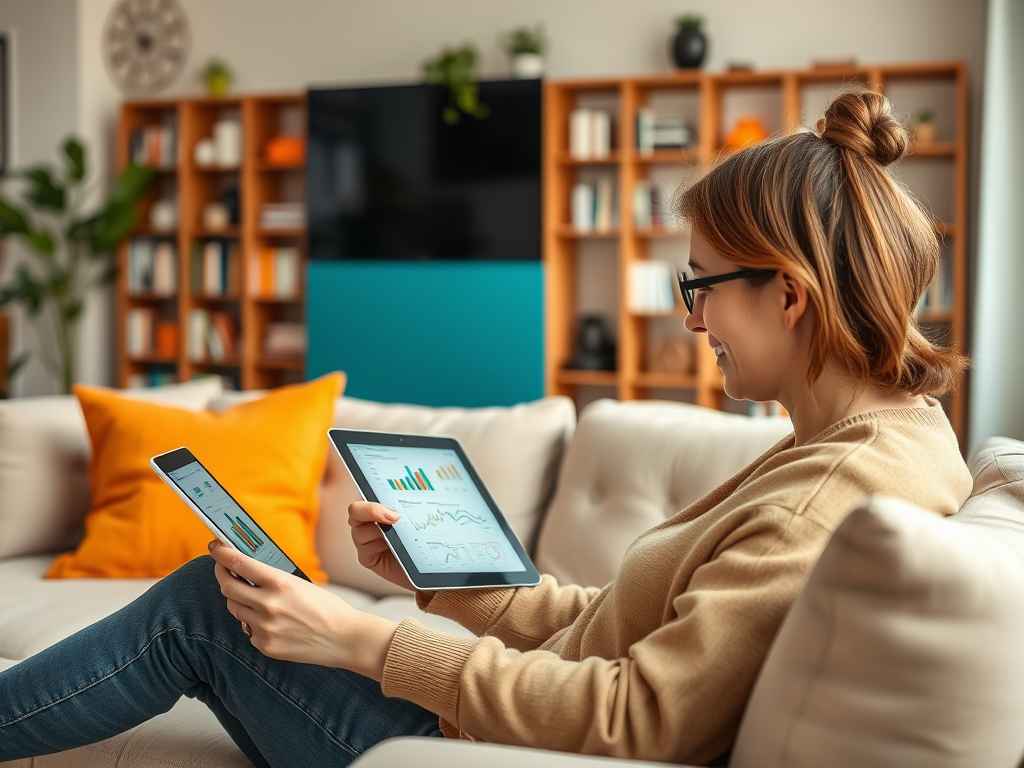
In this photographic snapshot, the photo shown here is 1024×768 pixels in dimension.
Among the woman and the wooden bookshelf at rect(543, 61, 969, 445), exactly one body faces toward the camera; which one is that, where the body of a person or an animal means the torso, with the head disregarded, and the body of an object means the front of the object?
the wooden bookshelf

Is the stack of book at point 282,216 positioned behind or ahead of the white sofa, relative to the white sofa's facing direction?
behind

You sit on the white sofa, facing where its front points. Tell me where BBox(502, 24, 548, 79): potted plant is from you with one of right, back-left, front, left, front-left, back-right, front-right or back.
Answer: back

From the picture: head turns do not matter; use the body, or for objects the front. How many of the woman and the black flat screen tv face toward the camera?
1

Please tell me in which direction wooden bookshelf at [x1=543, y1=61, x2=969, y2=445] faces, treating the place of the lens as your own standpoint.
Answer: facing the viewer

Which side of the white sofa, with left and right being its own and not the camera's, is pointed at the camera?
front

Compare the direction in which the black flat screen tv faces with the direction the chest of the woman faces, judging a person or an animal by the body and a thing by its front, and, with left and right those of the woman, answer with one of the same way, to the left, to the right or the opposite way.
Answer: to the left

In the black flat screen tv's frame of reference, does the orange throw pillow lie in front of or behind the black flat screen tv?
in front

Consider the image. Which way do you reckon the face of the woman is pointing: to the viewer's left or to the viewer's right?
to the viewer's left

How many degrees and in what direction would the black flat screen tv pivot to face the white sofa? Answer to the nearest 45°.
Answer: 0° — it already faces it

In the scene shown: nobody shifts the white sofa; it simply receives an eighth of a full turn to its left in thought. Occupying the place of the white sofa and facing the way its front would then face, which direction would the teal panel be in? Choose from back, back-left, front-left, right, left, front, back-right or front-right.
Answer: back-left

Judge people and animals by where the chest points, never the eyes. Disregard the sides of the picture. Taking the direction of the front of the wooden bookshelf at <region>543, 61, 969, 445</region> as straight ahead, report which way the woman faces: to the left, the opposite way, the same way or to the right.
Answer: to the right

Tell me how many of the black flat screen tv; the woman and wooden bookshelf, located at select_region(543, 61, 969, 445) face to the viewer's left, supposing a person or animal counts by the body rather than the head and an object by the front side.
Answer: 1

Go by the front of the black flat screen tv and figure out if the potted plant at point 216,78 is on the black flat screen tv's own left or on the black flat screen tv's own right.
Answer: on the black flat screen tv's own right

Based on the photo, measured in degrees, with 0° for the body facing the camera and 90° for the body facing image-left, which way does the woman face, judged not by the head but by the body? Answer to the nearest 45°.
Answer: approximately 90°

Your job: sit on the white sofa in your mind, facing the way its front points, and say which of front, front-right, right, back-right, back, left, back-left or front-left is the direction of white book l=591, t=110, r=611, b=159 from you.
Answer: back
